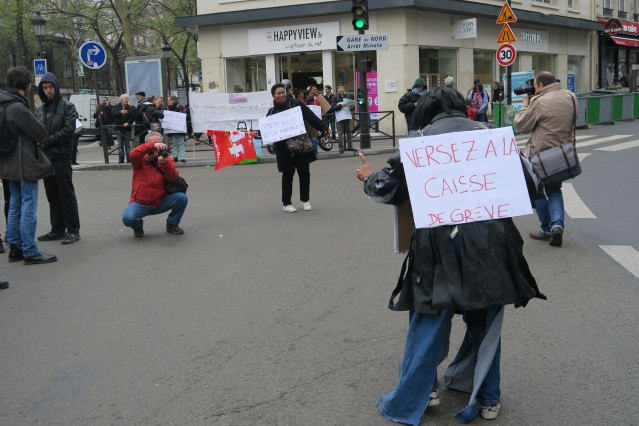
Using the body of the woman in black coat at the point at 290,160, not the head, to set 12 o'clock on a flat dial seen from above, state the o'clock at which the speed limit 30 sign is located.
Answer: The speed limit 30 sign is roughly at 7 o'clock from the woman in black coat.

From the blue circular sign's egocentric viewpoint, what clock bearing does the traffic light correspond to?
The traffic light is roughly at 10 o'clock from the blue circular sign.

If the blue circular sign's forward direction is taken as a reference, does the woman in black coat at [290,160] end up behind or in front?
in front

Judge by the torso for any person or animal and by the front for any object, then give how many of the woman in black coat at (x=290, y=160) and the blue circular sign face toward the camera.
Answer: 2

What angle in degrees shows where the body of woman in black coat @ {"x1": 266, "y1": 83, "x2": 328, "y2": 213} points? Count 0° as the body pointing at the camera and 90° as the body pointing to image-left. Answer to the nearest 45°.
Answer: approximately 0°

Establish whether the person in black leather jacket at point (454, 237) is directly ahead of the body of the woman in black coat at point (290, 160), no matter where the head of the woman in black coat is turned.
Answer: yes

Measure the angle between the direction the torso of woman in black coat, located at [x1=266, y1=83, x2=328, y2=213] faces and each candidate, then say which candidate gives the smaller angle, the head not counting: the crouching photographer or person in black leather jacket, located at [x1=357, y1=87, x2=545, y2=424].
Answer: the person in black leather jacket

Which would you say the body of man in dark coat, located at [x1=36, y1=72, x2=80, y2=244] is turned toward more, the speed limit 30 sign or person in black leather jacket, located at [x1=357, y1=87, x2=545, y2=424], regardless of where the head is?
the person in black leather jacket
